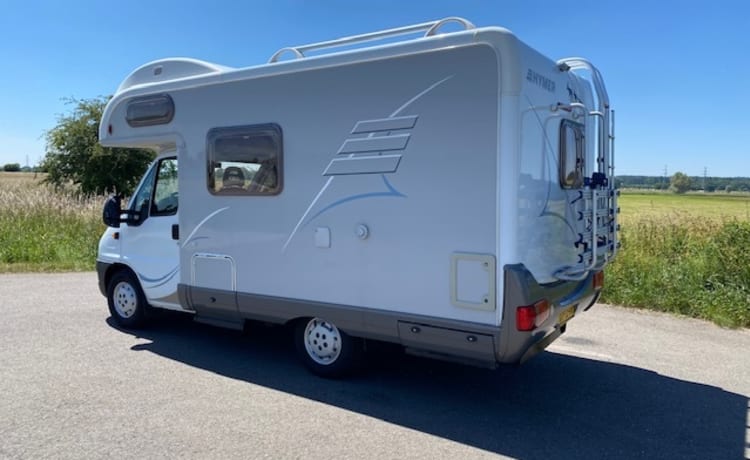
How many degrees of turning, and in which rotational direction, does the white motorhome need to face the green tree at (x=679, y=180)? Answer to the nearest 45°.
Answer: approximately 90° to its right

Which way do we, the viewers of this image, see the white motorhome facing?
facing away from the viewer and to the left of the viewer

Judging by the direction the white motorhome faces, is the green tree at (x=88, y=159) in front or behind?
in front
